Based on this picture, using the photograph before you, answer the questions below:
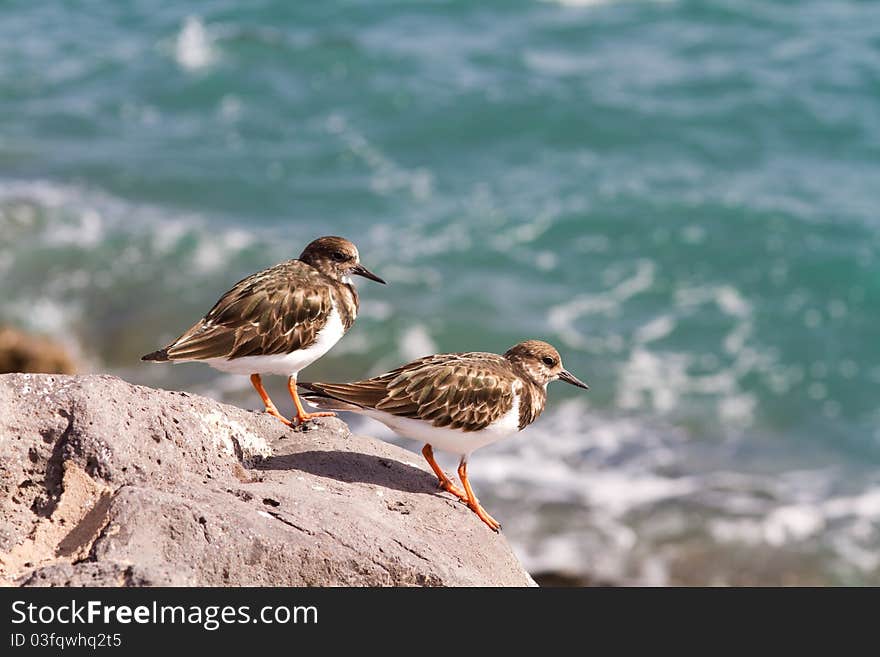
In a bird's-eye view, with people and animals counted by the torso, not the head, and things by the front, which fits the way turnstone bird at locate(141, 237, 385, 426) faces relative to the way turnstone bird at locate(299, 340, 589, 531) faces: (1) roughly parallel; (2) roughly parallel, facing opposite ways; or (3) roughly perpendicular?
roughly parallel

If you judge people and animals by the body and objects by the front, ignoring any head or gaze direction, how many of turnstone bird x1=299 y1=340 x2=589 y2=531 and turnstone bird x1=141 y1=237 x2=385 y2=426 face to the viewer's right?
2

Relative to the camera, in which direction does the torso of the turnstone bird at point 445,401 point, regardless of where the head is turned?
to the viewer's right

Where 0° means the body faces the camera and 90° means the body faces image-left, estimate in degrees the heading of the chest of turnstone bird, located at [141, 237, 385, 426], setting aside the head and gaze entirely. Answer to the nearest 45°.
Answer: approximately 270°

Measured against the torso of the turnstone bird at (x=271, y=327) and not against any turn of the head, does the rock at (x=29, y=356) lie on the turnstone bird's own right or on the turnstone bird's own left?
on the turnstone bird's own left

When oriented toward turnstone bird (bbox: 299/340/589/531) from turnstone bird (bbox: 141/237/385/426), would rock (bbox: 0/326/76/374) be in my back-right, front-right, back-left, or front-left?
back-left

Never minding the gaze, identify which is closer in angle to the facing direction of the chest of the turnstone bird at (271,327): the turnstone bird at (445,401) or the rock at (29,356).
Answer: the turnstone bird

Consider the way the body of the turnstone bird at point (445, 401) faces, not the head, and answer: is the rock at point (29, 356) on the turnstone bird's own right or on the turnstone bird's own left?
on the turnstone bird's own left
